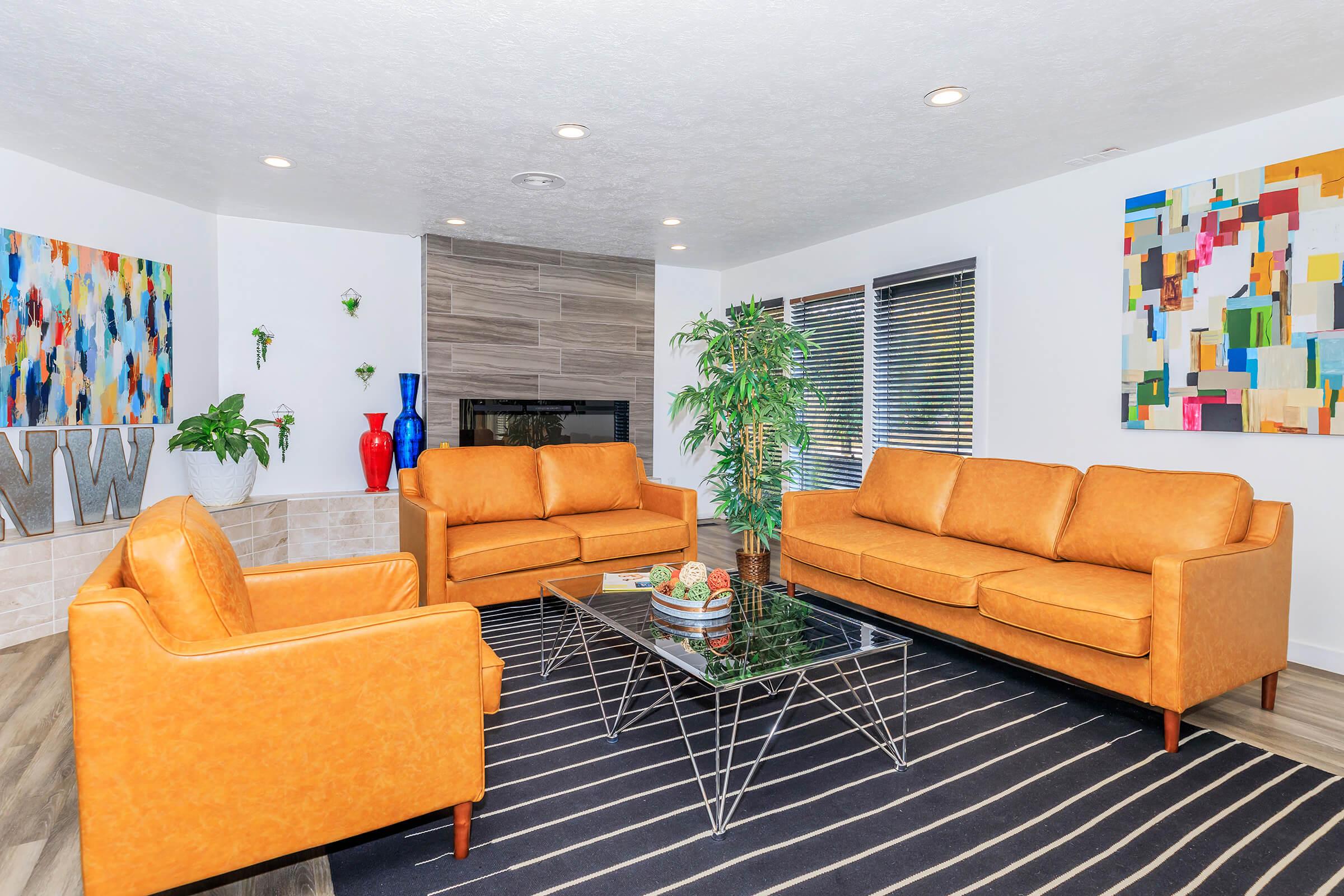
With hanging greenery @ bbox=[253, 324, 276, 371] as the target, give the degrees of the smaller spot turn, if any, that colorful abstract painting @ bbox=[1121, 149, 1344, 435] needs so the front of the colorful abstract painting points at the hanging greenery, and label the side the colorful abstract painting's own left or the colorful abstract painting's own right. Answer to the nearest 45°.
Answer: approximately 45° to the colorful abstract painting's own right

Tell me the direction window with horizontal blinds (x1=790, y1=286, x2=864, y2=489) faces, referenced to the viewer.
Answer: facing the viewer and to the left of the viewer

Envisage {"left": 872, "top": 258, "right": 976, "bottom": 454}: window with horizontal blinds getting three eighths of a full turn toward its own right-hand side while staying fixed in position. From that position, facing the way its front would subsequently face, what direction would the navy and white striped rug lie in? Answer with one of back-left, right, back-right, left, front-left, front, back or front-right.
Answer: back

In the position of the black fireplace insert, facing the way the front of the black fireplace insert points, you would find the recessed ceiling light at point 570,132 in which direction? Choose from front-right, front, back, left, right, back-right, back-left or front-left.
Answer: front

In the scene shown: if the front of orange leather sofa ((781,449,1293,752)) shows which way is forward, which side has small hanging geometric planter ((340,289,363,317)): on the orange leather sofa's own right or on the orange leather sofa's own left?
on the orange leather sofa's own right

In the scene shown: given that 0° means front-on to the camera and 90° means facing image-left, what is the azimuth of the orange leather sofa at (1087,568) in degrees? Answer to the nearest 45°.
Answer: approximately 45°

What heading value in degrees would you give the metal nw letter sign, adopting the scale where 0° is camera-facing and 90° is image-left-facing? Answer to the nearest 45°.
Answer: approximately 315°

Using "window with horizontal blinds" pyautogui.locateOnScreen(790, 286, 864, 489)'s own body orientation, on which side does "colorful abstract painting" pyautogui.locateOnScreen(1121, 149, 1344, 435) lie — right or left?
on its left

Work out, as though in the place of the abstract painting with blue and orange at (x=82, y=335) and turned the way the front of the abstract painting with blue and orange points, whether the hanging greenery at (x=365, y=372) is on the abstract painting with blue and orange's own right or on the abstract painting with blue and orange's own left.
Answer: on the abstract painting with blue and orange's own left

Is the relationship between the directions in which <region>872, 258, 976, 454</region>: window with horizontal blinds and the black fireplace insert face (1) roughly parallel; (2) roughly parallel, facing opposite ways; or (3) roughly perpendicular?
roughly perpendicular

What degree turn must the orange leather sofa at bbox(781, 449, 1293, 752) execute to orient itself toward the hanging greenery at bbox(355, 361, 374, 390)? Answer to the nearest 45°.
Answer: approximately 45° to its right

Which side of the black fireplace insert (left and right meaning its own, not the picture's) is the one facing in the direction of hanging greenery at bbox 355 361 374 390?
right

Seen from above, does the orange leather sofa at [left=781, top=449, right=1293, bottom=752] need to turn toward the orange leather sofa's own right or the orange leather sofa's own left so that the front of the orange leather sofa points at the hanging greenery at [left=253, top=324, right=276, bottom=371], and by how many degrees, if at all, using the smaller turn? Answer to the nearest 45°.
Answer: approximately 45° to the orange leather sofa's own right

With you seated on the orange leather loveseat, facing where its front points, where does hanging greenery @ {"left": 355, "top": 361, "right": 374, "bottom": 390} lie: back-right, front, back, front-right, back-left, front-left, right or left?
back

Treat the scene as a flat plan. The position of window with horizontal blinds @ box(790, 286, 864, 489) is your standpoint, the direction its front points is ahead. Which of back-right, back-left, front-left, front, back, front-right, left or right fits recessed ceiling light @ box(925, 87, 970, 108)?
front-left

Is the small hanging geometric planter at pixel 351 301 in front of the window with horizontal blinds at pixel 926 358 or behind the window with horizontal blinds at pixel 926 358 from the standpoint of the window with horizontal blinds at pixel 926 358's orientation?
in front

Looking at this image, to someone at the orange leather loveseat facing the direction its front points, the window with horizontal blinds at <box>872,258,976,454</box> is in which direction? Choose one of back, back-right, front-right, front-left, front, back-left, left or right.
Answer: front-left

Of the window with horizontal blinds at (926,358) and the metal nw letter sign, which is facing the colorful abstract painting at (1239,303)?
the metal nw letter sign
